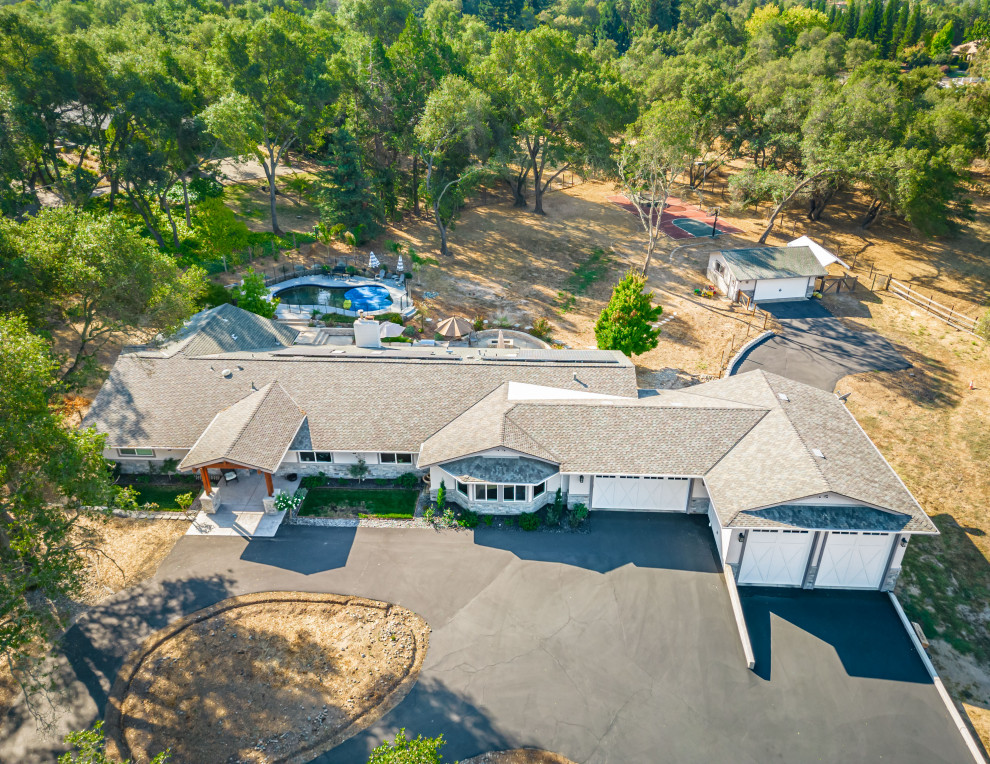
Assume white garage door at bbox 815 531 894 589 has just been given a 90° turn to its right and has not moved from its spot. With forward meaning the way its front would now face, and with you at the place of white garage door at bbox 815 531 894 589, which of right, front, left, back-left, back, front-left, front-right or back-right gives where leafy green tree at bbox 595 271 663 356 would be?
front-right

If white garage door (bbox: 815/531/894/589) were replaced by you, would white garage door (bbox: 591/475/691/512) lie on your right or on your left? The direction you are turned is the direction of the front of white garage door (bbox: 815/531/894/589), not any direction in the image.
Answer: on your right

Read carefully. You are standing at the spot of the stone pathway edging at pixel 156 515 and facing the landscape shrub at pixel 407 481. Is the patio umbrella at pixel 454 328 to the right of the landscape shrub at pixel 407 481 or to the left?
left

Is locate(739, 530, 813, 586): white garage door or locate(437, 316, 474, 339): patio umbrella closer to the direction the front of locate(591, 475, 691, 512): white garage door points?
the white garage door

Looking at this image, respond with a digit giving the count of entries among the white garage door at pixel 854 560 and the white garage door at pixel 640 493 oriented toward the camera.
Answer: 2

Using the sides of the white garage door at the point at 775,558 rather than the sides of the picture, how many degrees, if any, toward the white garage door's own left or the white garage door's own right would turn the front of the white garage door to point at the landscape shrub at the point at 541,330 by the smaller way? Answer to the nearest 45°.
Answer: approximately 135° to the white garage door's own right

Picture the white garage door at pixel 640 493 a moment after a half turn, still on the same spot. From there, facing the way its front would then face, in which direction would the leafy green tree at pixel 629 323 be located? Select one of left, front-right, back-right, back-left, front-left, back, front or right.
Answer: front

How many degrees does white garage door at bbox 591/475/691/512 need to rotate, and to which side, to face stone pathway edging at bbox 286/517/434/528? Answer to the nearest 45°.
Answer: approximately 90° to its right

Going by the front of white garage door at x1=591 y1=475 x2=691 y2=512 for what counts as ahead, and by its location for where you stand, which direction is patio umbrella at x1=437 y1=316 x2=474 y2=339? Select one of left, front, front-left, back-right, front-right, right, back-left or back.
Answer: back-right

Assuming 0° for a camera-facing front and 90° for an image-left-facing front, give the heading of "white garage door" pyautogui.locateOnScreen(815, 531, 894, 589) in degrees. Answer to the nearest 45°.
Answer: approximately 0°

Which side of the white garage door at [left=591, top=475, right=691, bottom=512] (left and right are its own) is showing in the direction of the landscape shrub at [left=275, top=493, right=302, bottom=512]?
right

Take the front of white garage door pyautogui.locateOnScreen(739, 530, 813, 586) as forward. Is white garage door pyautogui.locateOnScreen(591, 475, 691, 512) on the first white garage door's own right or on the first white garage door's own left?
on the first white garage door's own right
